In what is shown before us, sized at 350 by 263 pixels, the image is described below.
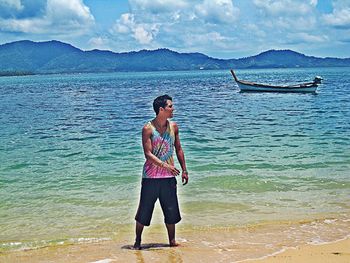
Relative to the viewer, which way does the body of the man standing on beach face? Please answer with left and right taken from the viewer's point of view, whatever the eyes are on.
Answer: facing the viewer and to the right of the viewer
